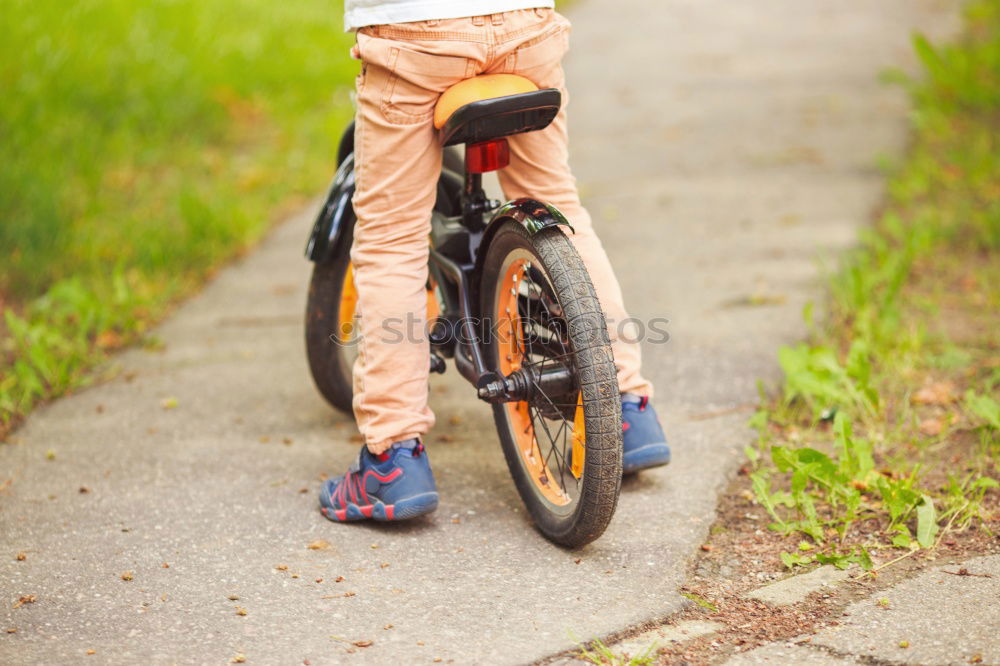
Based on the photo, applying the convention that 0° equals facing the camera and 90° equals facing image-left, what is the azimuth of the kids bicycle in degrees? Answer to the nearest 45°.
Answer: approximately 135°

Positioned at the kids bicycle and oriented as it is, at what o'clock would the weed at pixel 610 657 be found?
The weed is roughly at 7 o'clock from the kids bicycle.
